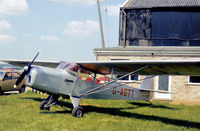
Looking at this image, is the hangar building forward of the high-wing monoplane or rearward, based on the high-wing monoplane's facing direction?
rearward

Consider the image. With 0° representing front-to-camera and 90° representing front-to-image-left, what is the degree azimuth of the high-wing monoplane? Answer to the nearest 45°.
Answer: approximately 45°
